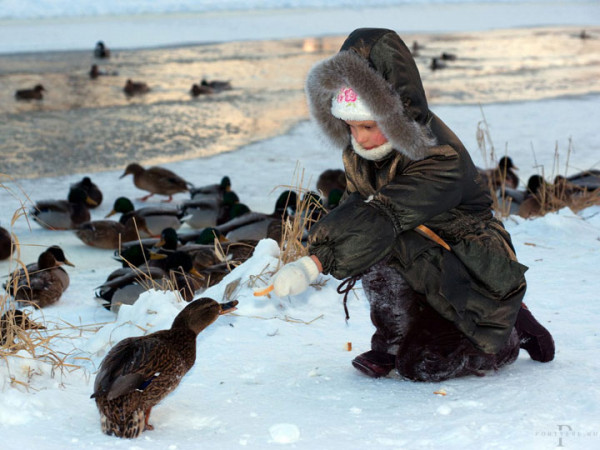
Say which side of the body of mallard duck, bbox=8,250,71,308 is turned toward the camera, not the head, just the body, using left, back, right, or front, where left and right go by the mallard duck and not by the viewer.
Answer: right

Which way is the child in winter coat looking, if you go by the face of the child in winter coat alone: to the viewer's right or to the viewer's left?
to the viewer's left

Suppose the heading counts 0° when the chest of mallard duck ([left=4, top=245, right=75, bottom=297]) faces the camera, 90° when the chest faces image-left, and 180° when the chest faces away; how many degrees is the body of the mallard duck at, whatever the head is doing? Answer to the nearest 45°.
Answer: approximately 270°

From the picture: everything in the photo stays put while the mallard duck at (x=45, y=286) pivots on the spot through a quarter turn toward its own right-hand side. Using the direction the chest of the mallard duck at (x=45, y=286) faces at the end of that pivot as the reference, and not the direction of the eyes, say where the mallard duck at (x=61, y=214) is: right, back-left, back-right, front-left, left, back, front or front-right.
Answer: back

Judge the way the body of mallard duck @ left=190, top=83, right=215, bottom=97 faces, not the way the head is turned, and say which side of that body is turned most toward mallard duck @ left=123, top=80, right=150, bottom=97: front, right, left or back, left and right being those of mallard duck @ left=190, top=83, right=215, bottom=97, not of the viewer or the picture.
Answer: front

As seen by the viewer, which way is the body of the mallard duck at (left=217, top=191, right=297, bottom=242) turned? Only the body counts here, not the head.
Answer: to the viewer's right

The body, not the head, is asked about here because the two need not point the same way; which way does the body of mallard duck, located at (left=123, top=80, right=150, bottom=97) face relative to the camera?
to the viewer's left

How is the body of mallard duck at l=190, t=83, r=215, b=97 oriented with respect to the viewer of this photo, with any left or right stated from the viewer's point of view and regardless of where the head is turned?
facing to the left of the viewer

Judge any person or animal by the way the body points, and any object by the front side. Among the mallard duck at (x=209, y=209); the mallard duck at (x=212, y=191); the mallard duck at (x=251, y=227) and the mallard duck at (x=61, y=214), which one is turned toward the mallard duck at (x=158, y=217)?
the mallard duck at (x=61, y=214)

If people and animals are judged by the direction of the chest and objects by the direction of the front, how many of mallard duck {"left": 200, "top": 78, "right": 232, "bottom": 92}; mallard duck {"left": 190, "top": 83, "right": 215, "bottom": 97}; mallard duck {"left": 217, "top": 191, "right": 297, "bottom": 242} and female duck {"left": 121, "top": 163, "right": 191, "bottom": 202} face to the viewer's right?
1

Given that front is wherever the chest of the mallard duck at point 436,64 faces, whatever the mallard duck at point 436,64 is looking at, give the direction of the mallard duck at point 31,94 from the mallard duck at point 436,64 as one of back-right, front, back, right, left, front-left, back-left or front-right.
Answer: front-left

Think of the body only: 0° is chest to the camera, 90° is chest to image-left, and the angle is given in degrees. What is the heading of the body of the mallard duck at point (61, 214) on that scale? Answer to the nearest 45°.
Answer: approximately 270°

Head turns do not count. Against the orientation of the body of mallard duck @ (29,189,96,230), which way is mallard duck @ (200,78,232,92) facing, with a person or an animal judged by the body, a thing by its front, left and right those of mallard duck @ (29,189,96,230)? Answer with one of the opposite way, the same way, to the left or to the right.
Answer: the opposite way

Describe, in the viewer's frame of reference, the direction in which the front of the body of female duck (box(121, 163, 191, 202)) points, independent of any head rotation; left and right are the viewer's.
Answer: facing to the left of the viewer
